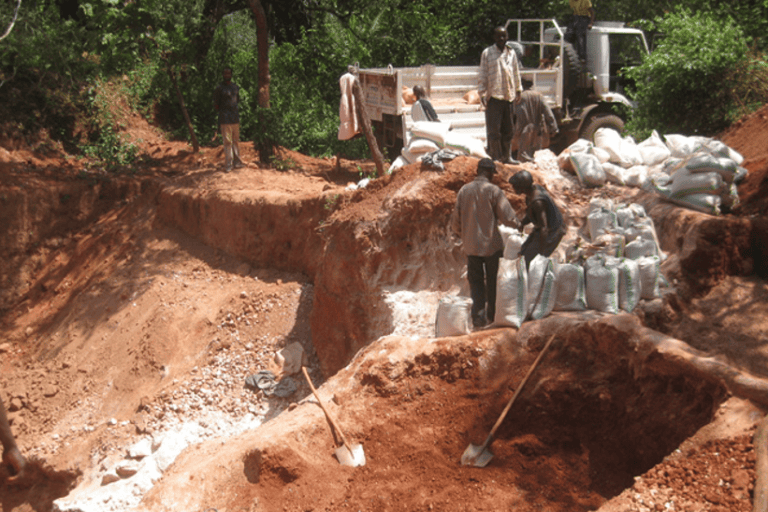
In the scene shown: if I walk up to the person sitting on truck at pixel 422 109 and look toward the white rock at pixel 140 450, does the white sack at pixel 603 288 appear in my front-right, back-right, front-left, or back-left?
front-left

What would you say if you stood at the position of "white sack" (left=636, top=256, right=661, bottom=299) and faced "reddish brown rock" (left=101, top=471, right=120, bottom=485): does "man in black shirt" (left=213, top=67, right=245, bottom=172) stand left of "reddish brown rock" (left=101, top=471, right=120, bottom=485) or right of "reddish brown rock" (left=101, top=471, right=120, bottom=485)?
right

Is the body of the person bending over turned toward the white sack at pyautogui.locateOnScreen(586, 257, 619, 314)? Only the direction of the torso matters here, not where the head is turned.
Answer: no

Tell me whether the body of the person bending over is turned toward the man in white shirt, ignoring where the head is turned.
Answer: no

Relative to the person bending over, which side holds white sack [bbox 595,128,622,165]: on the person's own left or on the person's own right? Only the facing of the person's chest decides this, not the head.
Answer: on the person's own right

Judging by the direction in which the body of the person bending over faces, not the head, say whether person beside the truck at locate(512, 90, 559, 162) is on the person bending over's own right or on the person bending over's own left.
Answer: on the person bending over's own right

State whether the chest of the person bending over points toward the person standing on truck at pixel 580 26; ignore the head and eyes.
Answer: no

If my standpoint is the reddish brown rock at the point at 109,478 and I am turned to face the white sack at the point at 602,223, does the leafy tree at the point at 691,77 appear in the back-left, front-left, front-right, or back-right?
front-left

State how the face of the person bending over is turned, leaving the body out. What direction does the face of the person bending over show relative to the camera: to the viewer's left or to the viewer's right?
to the viewer's left

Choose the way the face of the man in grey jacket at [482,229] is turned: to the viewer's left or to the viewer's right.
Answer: to the viewer's right
